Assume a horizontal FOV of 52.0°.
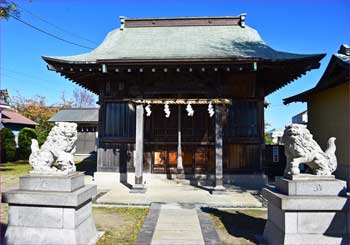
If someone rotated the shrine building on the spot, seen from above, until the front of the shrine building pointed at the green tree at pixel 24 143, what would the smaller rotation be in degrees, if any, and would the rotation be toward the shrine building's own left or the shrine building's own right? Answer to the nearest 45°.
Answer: approximately 135° to the shrine building's own right

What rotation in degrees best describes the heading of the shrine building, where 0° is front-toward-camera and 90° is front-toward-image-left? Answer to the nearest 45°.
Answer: approximately 0°

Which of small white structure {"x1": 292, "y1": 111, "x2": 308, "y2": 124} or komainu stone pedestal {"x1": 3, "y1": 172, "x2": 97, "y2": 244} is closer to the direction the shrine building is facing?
the komainu stone pedestal

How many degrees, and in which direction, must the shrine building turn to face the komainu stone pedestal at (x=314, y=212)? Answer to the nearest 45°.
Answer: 0° — it already faces it

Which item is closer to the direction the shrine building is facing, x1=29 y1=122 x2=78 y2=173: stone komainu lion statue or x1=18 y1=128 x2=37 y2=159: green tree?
the stone komainu lion statue

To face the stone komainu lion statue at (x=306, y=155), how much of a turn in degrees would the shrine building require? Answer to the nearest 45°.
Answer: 0° — it already faces it

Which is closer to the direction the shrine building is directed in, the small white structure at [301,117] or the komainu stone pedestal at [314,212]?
the komainu stone pedestal

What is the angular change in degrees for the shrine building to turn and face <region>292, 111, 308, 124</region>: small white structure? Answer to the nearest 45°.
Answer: approximately 135° to its left

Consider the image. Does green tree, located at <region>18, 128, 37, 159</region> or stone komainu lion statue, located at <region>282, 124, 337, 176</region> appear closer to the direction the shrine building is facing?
the stone komainu lion statue

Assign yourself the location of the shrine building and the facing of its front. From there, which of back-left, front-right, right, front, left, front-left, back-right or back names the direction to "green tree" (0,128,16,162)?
back-right
